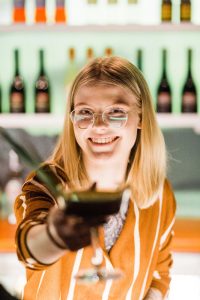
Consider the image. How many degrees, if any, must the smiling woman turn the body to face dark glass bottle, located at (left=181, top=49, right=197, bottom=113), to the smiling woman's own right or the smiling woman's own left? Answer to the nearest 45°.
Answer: approximately 180°

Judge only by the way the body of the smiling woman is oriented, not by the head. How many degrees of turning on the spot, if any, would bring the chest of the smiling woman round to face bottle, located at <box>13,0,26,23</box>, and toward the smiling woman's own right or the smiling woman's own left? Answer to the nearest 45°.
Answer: approximately 180°

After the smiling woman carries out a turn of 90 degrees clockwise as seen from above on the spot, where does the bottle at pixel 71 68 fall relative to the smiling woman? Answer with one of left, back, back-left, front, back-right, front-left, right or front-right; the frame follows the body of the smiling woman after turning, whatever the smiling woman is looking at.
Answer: right

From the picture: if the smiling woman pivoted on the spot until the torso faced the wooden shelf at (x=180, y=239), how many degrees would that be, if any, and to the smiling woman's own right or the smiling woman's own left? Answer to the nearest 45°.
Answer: approximately 180°

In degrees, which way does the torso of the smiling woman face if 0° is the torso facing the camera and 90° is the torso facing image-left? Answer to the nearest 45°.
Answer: approximately 0°

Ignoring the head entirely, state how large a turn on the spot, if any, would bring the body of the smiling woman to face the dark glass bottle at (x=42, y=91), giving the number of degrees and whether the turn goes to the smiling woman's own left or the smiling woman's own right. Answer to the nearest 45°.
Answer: approximately 180°

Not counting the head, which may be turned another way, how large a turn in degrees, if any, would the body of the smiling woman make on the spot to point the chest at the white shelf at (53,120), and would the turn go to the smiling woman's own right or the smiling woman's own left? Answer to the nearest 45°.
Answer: approximately 180°

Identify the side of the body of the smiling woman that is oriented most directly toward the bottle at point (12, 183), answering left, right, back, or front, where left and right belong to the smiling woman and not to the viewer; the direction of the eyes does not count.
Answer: back

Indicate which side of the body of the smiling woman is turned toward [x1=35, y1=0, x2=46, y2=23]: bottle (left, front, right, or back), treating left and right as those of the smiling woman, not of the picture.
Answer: back

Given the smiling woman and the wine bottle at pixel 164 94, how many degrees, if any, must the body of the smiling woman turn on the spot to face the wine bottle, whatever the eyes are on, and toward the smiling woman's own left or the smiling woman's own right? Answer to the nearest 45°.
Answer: approximately 180°

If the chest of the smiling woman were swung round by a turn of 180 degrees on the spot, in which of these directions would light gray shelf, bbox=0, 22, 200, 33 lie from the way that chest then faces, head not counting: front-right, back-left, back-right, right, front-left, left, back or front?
front

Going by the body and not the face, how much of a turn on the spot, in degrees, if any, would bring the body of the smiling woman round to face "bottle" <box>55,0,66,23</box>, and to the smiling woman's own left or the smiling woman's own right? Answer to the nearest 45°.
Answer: approximately 180°
